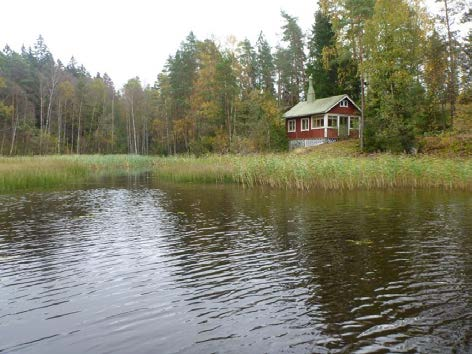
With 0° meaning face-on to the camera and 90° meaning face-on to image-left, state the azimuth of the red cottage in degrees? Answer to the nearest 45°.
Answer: approximately 315°
